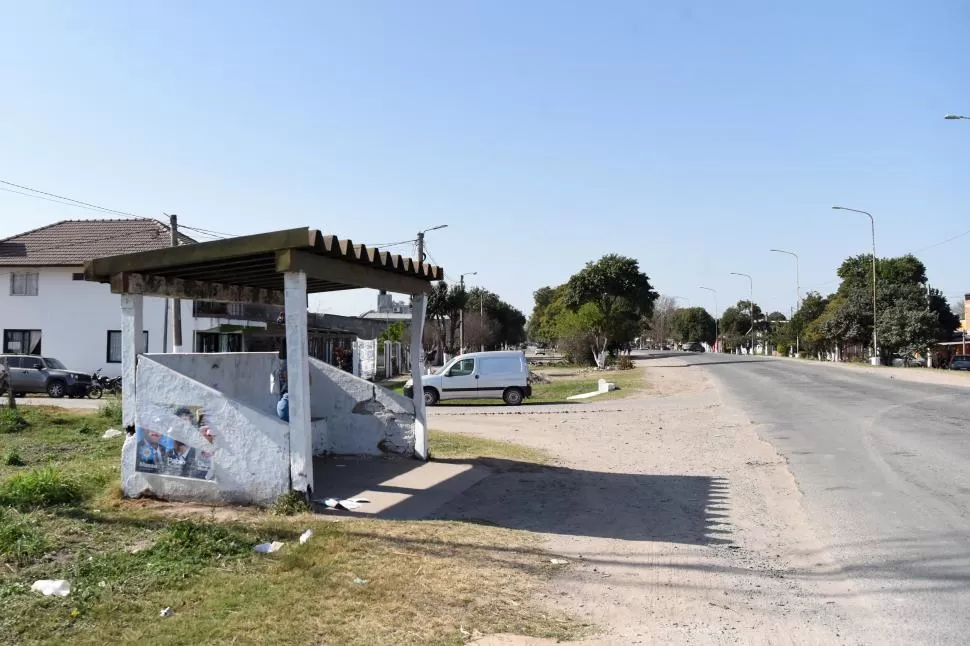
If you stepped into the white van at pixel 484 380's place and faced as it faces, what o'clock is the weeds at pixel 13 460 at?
The weeds is roughly at 10 o'clock from the white van.

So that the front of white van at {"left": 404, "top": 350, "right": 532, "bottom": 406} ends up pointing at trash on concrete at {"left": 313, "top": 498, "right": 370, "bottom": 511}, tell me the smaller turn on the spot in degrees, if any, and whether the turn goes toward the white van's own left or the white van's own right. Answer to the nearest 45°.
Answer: approximately 90° to the white van's own left

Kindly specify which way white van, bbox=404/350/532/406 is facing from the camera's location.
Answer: facing to the left of the viewer

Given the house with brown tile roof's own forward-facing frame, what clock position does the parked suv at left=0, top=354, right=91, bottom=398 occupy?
The parked suv is roughly at 12 o'clock from the house with brown tile roof.

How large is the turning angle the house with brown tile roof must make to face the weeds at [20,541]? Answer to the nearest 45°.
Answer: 0° — it already faces it

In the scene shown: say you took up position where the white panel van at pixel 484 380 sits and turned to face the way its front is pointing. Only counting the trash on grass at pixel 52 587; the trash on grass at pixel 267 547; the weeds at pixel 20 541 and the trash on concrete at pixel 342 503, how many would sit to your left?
4

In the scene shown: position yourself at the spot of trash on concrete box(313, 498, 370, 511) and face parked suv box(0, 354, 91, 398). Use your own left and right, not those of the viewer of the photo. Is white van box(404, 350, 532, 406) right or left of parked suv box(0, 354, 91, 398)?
right

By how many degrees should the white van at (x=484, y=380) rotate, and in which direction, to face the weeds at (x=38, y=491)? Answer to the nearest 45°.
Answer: approximately 90° to its left

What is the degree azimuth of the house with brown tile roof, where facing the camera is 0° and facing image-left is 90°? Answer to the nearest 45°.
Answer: approximately 0°

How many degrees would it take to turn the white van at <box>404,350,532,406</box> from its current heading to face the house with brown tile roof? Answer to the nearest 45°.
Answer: approximately 45° to its right
